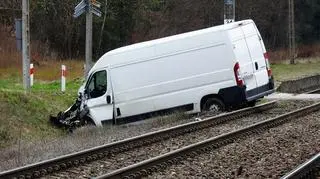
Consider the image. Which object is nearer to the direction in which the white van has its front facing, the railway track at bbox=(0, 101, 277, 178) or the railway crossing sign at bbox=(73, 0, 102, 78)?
the railway crossing sign

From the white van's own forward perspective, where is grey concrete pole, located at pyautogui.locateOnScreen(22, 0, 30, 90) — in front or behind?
in front

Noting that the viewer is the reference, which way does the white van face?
facing away from the viewer and to the left of the viewer

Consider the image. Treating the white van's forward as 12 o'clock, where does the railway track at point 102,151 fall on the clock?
The railway track is roughly at 8 o'clock from the white van.

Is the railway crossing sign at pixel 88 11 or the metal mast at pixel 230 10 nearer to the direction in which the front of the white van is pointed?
the railway crossing sign

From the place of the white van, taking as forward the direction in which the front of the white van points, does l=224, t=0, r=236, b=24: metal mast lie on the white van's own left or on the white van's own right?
on the white van's own right

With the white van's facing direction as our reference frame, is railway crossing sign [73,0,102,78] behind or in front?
in front
